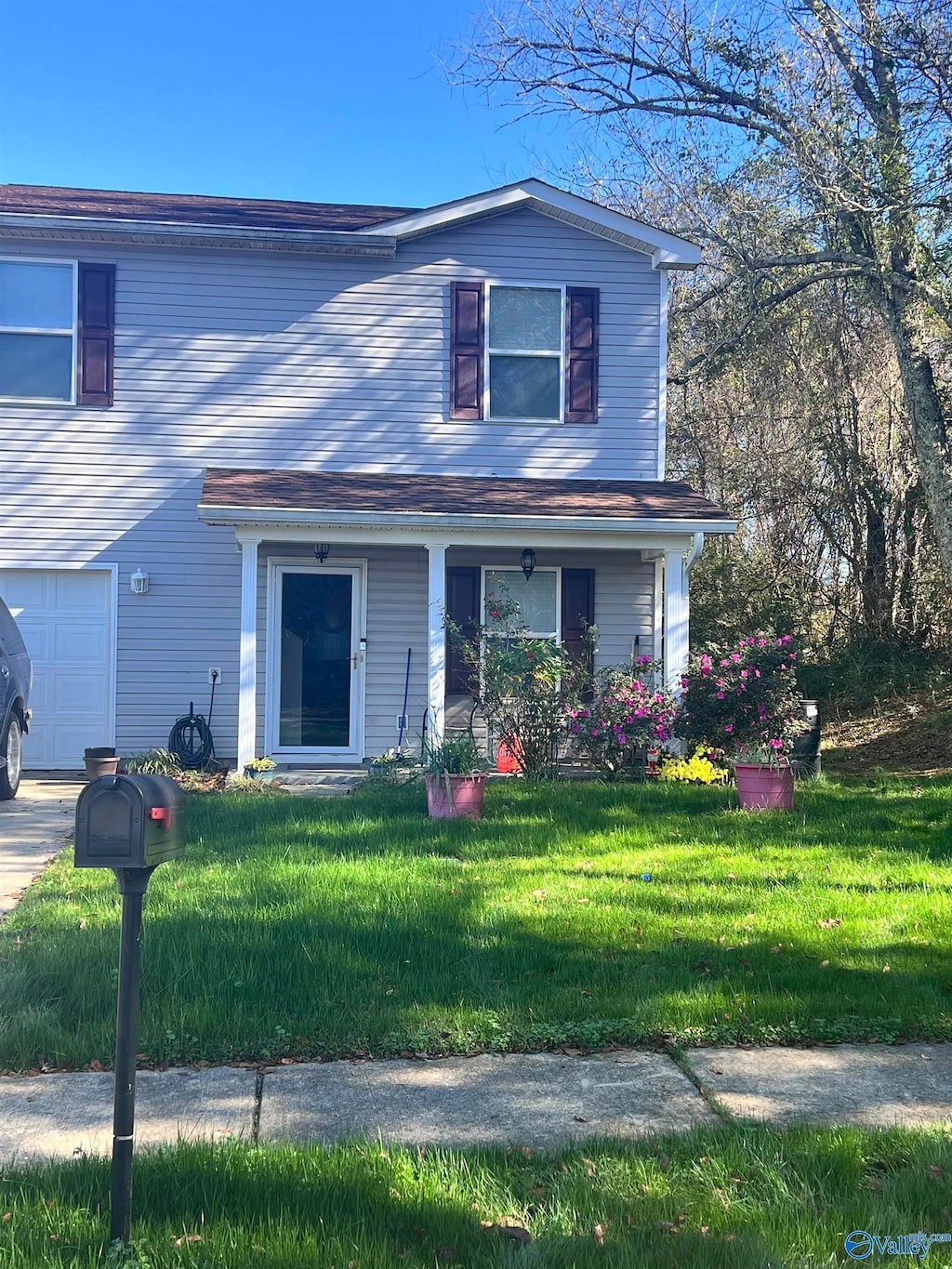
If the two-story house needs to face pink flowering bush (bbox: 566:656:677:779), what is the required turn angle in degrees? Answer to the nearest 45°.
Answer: approximately 45° to its left

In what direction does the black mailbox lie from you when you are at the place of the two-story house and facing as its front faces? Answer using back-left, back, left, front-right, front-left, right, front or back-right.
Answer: front

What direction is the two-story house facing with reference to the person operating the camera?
facing the viewer

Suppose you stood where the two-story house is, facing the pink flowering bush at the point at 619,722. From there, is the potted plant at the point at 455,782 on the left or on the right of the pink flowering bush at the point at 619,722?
right

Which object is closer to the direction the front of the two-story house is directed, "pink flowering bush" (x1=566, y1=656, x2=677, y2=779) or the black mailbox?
the black mailbox

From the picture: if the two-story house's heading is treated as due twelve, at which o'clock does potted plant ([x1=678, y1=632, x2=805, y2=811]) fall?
The potted plant is roughly at 10 o'clock from the two-story house.

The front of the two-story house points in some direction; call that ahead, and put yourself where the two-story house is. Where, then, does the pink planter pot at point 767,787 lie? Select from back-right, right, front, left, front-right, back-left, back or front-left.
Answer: front-left
